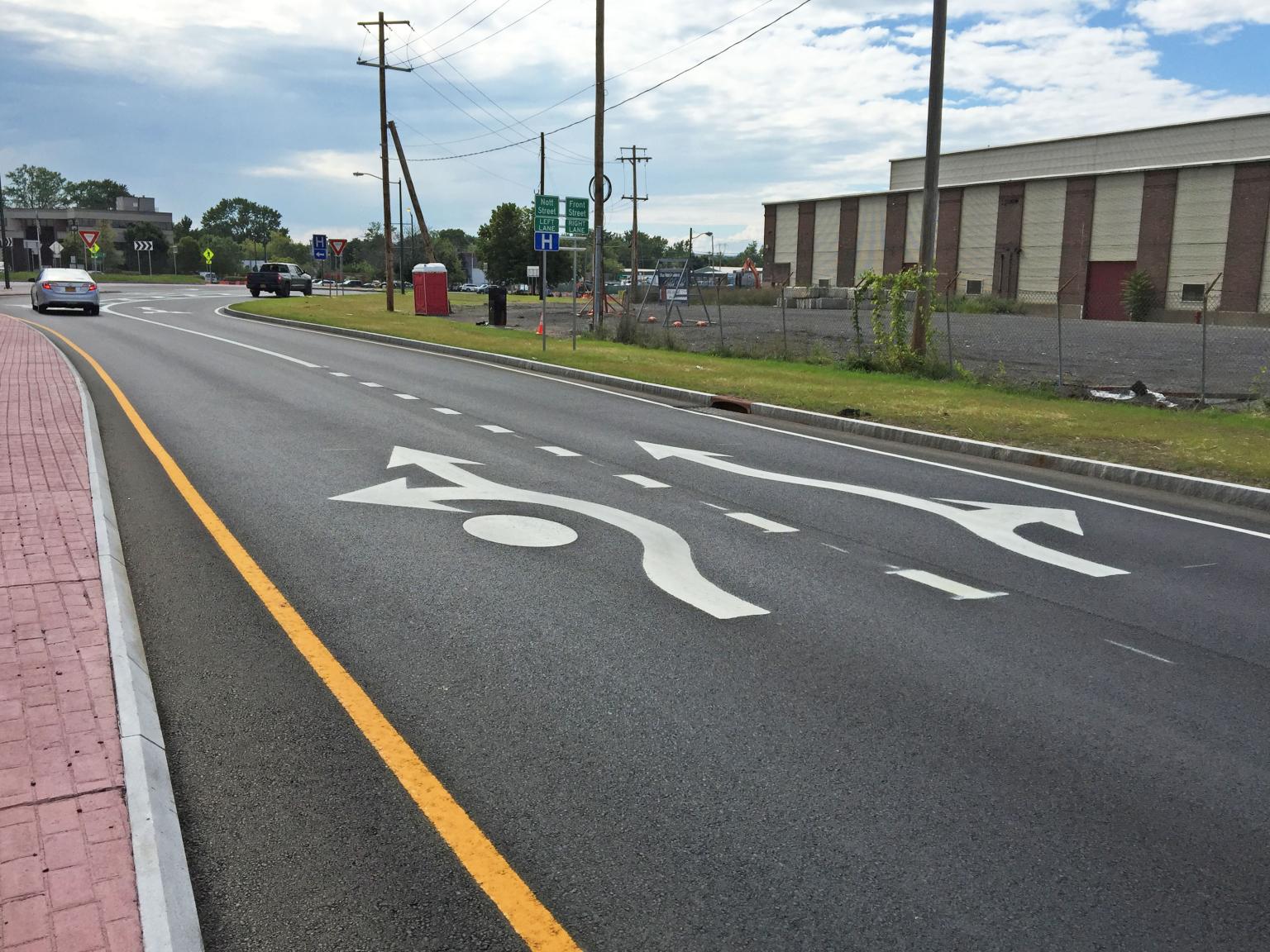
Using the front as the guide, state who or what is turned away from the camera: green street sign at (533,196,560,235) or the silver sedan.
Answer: the silver sedan

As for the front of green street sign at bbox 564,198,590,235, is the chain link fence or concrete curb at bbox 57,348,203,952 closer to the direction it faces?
the concrete curb

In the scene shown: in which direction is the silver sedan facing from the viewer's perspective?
away from the camera

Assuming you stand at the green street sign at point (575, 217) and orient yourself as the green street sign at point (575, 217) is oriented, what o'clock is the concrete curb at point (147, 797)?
The concrete curb is roughly at 12 o'clock from the green street sign.

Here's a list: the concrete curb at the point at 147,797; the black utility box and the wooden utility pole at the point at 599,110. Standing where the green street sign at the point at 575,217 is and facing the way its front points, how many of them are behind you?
2

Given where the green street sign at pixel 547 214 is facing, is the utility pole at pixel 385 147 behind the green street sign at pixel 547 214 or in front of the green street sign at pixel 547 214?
behind

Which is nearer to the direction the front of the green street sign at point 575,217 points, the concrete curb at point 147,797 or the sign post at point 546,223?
the concrete curb

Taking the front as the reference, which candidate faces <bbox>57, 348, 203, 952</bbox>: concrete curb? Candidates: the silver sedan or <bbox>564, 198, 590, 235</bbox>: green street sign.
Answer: the green street sign

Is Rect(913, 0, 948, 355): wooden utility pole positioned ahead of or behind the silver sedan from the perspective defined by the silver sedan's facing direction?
behind

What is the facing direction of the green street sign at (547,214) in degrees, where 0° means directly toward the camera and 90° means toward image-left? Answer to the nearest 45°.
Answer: approximately 0°

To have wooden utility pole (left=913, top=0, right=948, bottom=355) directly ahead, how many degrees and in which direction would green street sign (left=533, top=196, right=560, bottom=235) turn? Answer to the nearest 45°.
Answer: approximately 45° to its left

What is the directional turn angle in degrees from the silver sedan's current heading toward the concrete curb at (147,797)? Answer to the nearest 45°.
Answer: approximately 180°

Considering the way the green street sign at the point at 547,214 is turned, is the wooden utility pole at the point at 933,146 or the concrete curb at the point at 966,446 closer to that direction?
the concrete curb

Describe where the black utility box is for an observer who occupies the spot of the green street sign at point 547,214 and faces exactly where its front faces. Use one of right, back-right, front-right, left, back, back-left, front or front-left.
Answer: back

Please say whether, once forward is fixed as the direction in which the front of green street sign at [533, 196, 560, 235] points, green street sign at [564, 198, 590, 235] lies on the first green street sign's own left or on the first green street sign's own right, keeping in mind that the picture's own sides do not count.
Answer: on the first green street sign's own left
